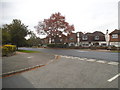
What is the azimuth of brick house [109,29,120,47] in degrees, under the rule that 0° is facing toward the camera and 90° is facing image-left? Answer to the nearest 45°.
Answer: approximately 0°

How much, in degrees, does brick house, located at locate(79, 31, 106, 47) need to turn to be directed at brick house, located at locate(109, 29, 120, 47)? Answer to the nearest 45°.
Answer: approximately 45° to its left

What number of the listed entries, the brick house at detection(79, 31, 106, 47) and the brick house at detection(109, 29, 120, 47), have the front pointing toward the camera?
2

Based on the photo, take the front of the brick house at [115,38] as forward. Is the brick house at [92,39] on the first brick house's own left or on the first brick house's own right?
on the first brick house's own right
